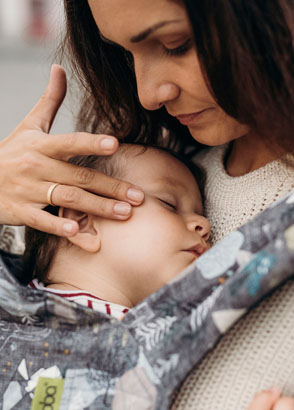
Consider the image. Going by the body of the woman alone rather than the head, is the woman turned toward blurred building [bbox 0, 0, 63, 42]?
no

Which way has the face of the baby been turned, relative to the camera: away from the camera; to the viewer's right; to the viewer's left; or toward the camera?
to the viewer's right

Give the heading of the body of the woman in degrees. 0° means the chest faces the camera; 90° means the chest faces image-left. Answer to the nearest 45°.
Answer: approximately 45°

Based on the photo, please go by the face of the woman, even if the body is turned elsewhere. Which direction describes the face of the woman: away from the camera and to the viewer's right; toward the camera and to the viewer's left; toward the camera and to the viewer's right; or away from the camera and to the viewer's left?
toward the camera and to the viewer's left

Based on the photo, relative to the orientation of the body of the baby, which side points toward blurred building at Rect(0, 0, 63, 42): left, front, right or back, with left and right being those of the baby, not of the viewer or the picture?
left

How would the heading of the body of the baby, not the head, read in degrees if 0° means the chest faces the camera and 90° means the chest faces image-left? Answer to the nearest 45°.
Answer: approximately 270°
